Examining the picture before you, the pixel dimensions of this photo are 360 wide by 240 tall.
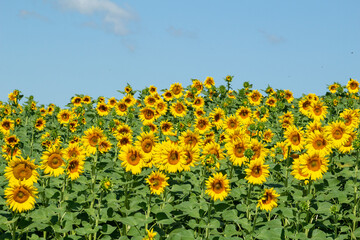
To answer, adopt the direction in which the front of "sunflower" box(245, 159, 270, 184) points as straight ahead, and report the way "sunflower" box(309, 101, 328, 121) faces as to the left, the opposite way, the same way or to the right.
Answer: the same way

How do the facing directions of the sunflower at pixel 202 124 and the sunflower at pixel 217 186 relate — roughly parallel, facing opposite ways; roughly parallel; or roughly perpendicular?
roughly parallel

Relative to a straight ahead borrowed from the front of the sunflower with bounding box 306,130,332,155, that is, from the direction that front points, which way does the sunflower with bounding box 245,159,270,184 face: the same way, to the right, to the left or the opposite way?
the same way

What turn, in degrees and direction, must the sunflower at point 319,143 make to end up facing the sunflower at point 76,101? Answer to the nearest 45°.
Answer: approximately 135° to its right

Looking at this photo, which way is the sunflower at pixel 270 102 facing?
toward the camera

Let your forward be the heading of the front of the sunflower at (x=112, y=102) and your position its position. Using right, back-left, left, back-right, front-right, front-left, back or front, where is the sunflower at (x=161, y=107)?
front-left

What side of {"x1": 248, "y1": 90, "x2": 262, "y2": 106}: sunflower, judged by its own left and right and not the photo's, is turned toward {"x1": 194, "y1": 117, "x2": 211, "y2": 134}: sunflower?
front

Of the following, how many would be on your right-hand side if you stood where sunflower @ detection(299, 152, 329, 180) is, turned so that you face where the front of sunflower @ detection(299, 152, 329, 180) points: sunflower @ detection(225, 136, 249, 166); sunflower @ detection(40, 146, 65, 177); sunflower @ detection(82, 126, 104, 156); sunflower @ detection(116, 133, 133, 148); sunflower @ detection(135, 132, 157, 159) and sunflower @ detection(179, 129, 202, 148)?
6

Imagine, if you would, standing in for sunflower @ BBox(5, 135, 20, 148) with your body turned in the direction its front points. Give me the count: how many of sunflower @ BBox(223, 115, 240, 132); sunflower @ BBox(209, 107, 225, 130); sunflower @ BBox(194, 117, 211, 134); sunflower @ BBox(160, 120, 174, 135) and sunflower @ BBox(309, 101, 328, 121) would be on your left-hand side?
5

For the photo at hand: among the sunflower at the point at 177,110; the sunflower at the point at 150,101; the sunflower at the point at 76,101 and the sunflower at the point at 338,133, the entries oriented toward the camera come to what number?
4

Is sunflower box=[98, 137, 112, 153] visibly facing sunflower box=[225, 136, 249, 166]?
no

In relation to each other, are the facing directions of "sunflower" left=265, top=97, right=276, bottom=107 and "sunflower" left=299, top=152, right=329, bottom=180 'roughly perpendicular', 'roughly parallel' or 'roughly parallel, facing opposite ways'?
roughly parallel

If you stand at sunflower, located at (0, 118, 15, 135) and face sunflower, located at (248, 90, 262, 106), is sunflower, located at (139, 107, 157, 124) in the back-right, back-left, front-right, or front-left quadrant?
front-right

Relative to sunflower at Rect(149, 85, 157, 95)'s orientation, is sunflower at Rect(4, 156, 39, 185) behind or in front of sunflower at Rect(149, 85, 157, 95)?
in front

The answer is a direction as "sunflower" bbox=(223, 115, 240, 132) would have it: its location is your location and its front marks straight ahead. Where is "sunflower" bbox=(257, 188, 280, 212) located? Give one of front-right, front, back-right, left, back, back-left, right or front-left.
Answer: front

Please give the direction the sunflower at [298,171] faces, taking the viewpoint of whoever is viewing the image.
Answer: facing the viewer

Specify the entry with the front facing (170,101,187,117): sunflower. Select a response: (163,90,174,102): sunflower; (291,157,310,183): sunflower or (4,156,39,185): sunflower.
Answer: (163,90,174,102): sunflower

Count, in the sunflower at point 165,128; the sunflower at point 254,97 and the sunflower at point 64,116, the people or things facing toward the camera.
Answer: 3

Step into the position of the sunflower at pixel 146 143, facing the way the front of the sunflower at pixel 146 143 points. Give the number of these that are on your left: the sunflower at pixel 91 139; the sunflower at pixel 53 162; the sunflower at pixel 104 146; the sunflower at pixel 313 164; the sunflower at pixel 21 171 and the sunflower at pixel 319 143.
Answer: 2

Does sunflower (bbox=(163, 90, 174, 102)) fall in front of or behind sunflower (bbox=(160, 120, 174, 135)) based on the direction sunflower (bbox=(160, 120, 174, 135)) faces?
behind

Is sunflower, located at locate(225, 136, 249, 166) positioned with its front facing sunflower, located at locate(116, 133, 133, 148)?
no

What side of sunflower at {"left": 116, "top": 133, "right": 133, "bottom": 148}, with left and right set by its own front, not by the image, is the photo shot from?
front

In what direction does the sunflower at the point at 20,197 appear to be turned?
toward the camera

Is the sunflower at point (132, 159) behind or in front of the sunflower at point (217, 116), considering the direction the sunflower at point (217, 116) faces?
in front
